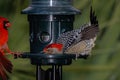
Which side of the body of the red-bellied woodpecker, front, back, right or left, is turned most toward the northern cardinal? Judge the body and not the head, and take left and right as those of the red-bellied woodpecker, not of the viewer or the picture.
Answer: front

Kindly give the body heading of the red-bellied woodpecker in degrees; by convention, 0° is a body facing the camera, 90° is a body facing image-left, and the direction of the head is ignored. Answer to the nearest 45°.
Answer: approximately 90°
